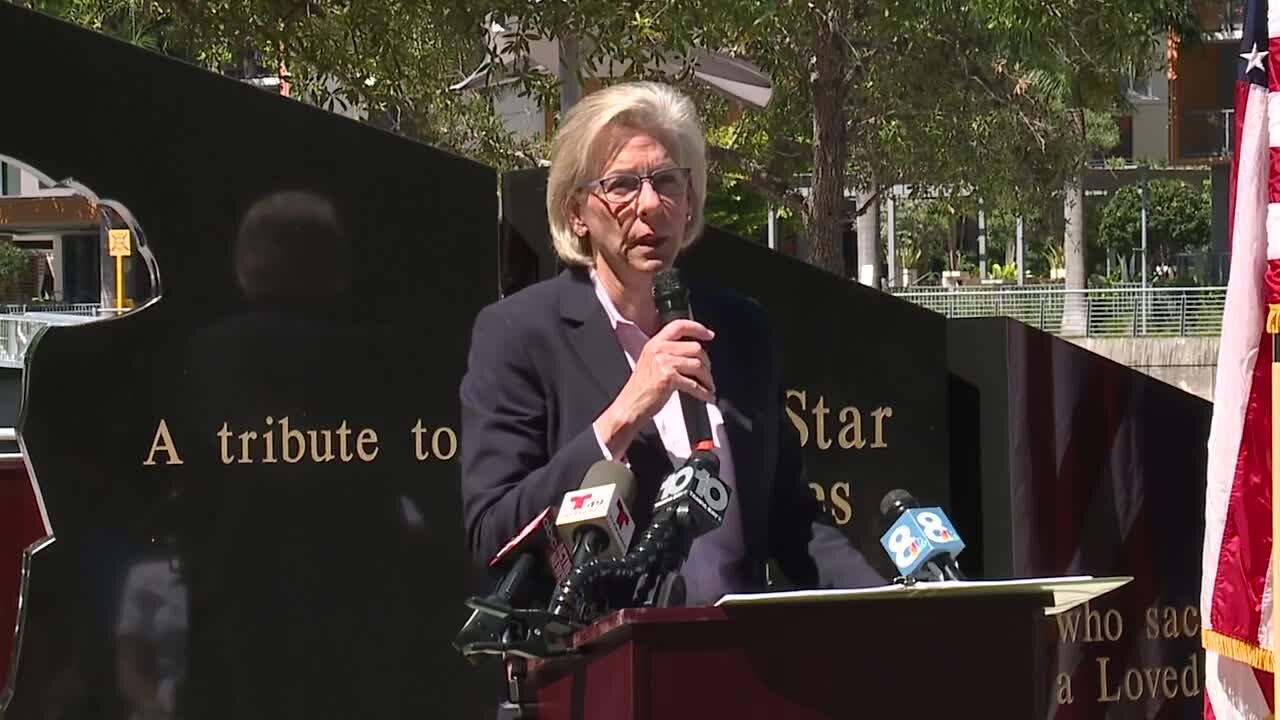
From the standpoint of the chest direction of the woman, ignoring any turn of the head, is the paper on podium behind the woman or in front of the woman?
in front

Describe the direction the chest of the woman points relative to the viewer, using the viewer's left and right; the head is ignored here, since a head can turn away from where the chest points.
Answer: facing the viewer and to the right of the viewer

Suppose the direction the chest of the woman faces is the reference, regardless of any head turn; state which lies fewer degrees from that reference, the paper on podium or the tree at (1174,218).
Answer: the paper on podium

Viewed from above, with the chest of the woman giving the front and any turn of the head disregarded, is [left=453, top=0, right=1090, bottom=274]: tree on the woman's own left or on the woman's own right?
on the woman's own left

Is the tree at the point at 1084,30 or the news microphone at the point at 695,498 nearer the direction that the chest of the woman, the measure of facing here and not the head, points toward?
the news microphone

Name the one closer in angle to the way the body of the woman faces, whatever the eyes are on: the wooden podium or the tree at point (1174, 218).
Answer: the wooden podium
